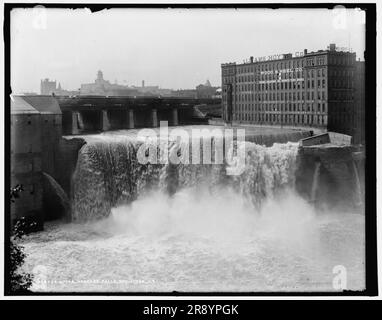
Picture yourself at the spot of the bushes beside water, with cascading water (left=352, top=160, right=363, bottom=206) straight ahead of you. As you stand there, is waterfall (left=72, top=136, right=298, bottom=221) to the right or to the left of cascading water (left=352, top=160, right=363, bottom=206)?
left

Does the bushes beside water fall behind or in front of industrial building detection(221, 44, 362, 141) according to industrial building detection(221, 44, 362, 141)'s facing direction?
in front

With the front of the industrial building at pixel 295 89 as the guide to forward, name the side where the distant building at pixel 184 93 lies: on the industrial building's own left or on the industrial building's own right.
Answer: on the industrial building's own right
